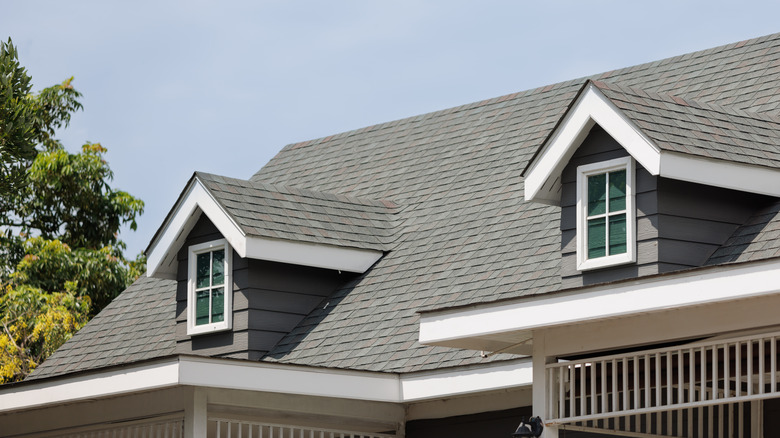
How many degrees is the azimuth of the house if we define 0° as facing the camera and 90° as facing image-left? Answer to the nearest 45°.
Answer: approximately 45°

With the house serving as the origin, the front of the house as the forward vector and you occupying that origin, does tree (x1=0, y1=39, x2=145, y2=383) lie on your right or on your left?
on your right

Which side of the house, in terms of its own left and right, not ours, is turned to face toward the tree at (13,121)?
right
